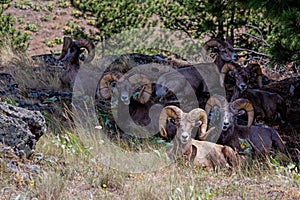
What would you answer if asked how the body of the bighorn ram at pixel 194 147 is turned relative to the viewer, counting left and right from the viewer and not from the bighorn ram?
facing the viewer and to the left of the viewer

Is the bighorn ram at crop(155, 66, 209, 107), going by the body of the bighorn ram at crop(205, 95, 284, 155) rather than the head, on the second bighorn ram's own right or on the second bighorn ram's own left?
on the second bighorn ram's own right

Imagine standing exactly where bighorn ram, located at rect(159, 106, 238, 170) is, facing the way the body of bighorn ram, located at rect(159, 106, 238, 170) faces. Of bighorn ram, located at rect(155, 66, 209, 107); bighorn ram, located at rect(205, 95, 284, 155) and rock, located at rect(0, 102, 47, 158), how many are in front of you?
1

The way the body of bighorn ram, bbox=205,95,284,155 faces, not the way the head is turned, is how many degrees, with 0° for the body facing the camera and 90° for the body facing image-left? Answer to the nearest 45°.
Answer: approximately 45°

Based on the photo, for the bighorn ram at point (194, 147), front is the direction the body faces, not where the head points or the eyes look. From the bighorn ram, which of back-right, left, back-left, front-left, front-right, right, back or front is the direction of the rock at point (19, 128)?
front

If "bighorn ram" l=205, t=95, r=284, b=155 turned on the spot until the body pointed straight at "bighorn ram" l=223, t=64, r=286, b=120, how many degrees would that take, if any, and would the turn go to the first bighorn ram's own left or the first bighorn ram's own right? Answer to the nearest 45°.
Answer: approximately 135° to the first bighorn ram's own right

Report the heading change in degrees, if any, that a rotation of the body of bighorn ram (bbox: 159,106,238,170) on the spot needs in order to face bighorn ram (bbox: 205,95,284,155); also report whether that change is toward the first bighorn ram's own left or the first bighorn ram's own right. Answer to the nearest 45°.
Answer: approximately 180°

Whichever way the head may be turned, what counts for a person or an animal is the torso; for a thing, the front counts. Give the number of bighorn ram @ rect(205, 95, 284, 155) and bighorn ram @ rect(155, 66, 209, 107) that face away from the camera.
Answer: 0

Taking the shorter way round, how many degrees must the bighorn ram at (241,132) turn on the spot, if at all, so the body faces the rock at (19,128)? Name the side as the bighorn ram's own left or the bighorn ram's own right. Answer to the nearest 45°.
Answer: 0° — it already faces it

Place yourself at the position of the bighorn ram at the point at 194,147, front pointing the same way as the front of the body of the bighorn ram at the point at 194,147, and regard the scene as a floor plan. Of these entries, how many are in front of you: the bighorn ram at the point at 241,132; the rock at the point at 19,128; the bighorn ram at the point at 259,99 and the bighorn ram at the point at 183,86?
1
